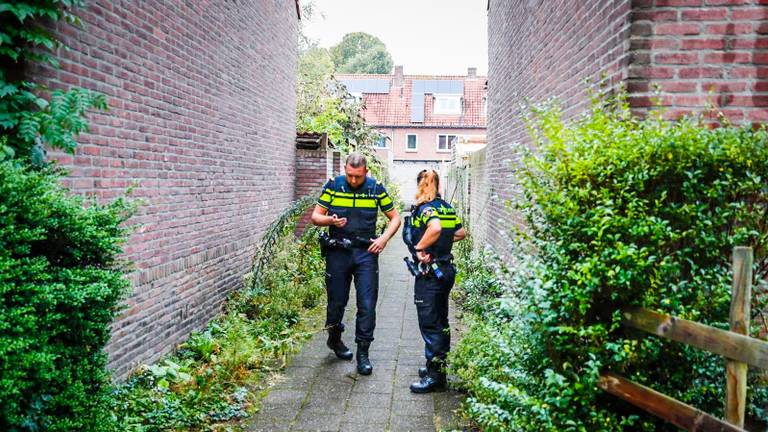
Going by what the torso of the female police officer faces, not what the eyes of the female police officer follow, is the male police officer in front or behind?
in front

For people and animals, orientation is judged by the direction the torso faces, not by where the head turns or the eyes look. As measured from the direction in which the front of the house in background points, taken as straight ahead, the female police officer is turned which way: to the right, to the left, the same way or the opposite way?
to the right

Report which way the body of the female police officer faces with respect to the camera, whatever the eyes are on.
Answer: to the viewer's left

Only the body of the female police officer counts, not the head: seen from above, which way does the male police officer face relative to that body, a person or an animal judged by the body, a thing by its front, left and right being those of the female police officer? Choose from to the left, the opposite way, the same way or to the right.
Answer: to the left

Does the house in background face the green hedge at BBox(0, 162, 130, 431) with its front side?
yes

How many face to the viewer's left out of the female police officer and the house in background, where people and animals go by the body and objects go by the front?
1

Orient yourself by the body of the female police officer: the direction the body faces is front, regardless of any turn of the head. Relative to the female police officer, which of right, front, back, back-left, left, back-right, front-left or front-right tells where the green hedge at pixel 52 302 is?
front-left

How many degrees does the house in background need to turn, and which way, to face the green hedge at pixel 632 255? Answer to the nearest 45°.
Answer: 0° — it already faces it

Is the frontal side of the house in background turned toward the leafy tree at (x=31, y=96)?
yes

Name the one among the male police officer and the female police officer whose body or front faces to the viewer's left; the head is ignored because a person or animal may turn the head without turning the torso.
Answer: the female police officer

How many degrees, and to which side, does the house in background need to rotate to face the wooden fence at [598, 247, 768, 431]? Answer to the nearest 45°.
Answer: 0° — it already faces it

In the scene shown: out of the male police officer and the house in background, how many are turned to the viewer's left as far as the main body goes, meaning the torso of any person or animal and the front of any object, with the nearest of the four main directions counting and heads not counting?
0

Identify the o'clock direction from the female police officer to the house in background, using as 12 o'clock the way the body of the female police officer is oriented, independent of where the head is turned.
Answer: The house in background is roughly at 3 o'clock from the female police officer.

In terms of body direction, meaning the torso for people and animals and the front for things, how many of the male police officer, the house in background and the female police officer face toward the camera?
2
